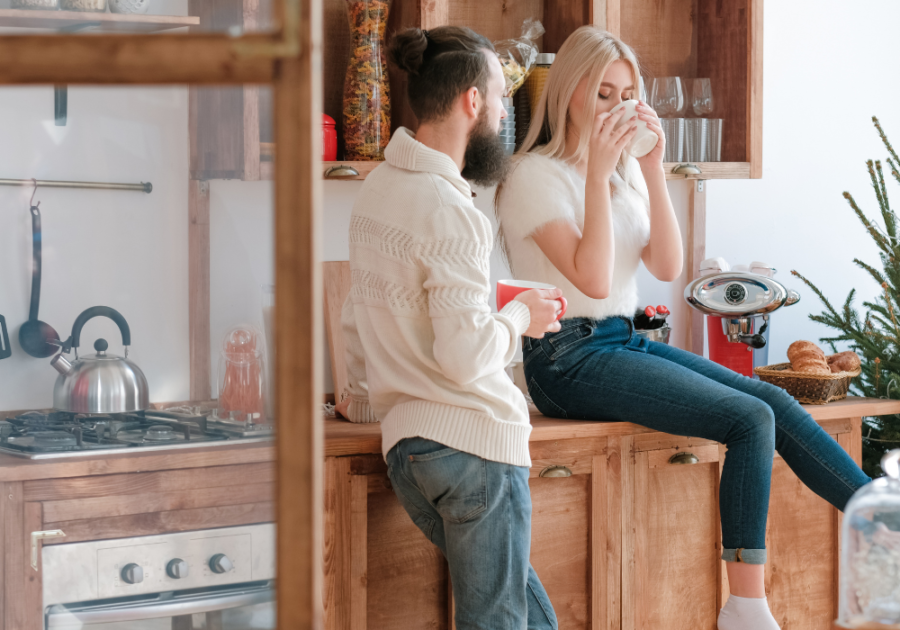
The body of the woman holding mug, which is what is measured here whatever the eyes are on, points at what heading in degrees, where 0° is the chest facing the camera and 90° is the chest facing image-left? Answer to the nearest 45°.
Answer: approximately 315°

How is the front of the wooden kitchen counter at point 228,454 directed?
toward the camera

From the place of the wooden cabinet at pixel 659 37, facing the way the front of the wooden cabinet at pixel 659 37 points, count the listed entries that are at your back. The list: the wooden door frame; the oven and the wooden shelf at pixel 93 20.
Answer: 0

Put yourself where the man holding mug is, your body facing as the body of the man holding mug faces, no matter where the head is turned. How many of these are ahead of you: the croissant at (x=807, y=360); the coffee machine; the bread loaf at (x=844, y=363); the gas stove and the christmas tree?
4

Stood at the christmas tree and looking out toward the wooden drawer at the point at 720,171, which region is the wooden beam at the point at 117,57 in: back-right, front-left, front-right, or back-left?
front-left

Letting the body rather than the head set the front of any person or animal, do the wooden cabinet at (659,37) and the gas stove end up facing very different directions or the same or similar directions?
same or similar directions

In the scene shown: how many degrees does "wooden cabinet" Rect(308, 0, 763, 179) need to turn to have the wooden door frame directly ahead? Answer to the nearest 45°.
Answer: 0° — it already faces it

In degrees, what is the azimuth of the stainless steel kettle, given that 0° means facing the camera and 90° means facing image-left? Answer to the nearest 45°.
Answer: approximately 90°

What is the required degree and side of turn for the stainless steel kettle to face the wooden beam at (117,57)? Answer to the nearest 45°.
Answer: approximately 90° to its left

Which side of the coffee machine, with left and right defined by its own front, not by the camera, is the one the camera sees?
front

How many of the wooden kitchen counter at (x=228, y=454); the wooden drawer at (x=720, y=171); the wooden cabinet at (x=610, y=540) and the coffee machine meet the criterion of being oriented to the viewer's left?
0

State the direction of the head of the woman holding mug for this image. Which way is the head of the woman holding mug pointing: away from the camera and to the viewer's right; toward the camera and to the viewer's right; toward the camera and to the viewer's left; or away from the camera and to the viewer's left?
toward the camera and to the viewer's right

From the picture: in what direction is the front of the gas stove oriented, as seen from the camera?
facing the viewer
